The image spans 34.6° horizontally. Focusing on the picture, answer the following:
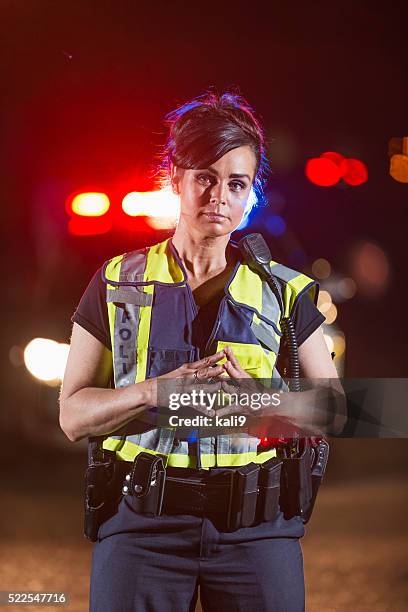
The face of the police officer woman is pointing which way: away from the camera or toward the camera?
toward the camera

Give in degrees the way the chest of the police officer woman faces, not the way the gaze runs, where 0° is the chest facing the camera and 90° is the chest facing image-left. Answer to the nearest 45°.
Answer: approximately 0°
